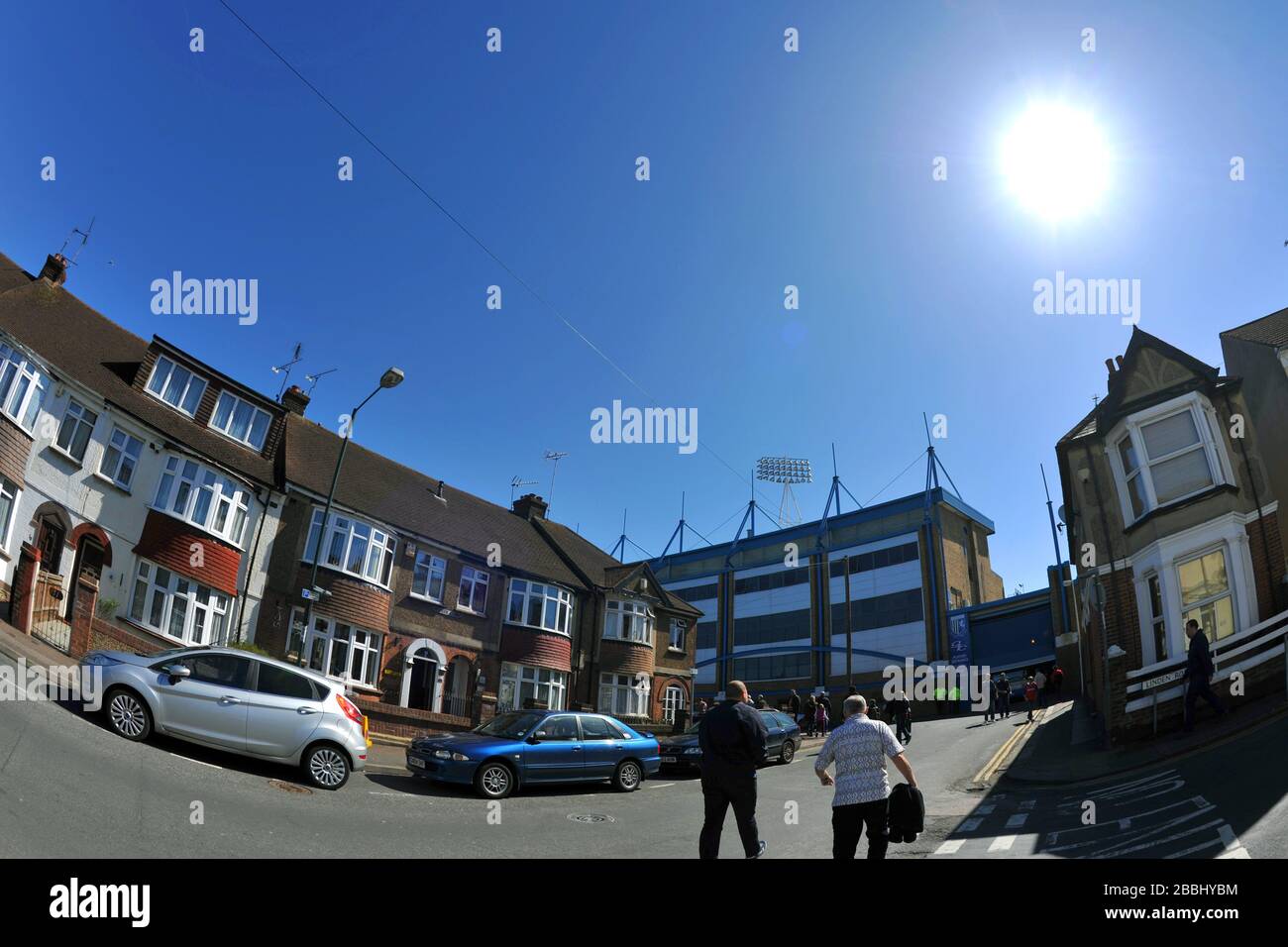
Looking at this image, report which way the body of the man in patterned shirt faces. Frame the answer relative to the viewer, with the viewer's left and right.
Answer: facing away from the viewer

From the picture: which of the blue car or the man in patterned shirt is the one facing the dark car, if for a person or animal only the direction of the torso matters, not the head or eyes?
the man in patterned shirt

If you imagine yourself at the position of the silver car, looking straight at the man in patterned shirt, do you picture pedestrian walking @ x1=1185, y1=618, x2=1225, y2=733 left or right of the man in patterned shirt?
left

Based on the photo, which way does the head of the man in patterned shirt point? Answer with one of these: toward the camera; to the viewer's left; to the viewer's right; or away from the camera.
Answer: away from the camera

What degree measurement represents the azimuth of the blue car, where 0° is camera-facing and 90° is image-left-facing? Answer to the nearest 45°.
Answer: approximately 45°

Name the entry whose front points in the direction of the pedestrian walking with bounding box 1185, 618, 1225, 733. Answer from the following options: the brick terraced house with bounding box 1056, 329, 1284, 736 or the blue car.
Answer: the brick terraced house

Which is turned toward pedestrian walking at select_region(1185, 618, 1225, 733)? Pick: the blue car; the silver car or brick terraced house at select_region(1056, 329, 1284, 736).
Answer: the brick terraced house

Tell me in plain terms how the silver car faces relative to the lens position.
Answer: facing to the left of the viewer

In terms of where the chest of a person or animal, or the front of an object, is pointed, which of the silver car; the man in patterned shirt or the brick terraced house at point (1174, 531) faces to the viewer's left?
the silver car
